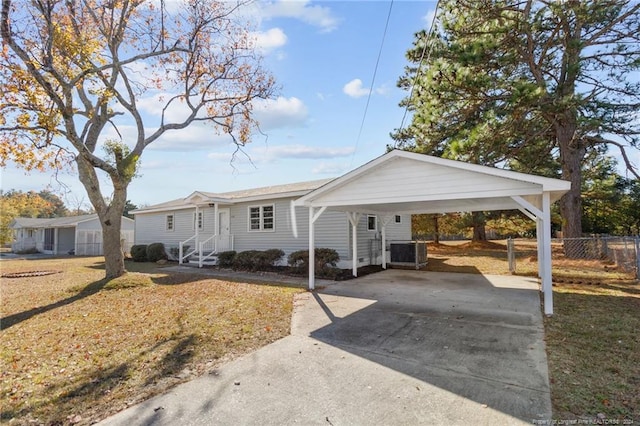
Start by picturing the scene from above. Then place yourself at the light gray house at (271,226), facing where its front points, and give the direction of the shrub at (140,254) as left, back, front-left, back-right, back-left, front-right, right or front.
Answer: right

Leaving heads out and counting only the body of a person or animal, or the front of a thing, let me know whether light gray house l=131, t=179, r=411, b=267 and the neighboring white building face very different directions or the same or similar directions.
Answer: same or similar directions

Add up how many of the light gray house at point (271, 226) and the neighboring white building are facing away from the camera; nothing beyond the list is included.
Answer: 0

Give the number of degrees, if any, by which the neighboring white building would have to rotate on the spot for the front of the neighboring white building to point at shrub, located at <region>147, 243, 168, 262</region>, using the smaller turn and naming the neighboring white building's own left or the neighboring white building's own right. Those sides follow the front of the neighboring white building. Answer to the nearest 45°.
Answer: approximately 45° to the neighboring white building's own left

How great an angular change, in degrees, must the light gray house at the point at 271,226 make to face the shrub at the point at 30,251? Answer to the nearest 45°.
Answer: approximately 90° to its right

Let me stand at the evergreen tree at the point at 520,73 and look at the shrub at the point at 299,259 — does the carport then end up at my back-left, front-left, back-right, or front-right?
front-left

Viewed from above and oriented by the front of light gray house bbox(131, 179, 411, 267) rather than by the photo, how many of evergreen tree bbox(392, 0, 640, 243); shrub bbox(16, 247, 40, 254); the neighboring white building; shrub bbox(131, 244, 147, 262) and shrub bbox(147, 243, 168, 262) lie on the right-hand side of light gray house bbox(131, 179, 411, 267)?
4

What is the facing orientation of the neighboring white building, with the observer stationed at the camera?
facing the viewer and to the left of the viewer

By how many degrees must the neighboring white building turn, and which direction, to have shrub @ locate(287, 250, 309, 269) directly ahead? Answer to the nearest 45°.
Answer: approximately 45° to its left

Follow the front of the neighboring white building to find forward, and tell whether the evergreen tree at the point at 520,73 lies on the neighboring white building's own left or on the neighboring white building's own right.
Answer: on the neighboring white building's own left

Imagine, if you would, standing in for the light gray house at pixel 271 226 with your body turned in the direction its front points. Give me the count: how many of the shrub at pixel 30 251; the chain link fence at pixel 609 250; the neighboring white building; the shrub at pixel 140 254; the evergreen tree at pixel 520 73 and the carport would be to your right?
3

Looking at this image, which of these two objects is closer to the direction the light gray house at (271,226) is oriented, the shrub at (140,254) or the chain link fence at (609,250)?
the shrub

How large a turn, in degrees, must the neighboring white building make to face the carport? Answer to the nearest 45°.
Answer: approximately 45° to its left

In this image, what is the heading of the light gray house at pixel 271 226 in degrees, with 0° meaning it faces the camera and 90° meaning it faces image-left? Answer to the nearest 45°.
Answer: approximately 45°

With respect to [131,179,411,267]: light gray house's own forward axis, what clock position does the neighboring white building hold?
The neighboring white building is roughly at 3 o'clock from the light gray house.

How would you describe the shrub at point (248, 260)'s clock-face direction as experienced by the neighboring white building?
The shrub is roughly at 10 o'clock from the neighboring white building.
